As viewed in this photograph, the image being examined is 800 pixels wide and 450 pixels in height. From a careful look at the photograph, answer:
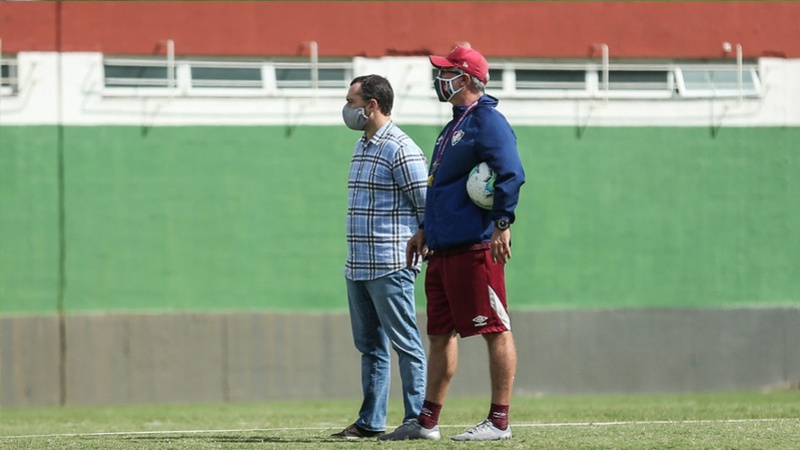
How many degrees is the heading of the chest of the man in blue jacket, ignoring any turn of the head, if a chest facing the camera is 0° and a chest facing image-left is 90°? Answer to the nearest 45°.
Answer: approximately 45°

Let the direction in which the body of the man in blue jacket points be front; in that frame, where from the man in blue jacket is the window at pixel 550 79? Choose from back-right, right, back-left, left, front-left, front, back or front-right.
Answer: back-right

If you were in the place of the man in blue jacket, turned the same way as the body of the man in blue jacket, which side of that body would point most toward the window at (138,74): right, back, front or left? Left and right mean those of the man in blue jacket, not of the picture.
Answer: right

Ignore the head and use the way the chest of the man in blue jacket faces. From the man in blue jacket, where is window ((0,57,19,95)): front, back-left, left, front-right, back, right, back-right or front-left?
right

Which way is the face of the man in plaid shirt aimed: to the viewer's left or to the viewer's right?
to the viewer's left

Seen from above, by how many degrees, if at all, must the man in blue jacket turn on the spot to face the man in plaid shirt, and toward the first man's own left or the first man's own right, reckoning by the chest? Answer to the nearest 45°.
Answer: approximately 90° to the first man's own right

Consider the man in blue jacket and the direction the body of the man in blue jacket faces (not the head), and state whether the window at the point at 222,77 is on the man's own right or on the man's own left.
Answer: on the man's own right
